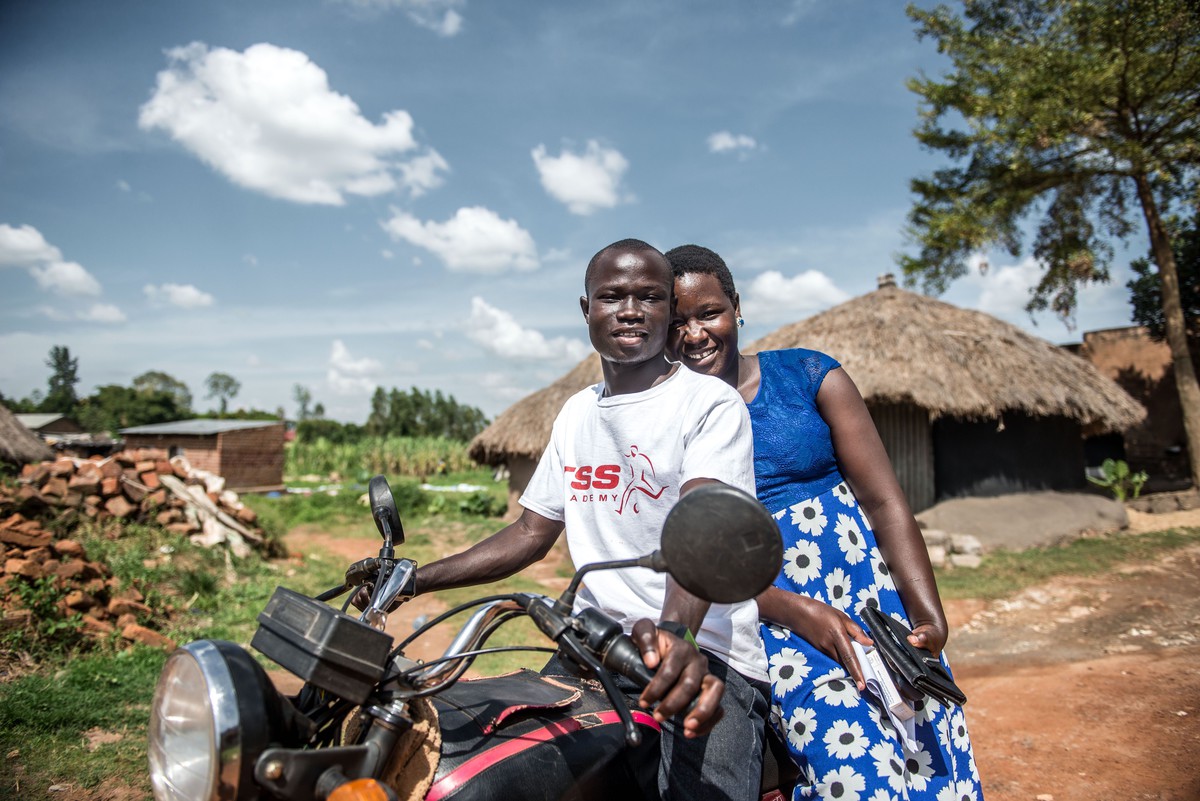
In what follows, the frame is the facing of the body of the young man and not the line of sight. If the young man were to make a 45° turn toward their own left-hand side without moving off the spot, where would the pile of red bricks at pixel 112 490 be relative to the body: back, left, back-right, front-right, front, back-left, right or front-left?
back-right

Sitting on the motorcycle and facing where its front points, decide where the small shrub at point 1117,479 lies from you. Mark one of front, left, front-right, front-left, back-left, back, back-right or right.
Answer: back

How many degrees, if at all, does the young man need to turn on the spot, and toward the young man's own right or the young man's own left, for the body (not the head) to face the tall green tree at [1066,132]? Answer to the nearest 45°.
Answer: approximately 180°

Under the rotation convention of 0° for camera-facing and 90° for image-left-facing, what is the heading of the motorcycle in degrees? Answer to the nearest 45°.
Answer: approximately 45°

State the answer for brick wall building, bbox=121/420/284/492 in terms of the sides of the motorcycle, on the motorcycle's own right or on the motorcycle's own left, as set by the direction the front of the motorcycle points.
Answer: on the motorcycle's own right

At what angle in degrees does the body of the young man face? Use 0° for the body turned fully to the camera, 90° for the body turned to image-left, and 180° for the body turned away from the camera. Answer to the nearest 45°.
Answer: approximately 45°

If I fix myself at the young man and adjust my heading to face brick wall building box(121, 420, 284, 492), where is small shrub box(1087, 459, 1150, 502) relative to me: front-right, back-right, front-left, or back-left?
front-right

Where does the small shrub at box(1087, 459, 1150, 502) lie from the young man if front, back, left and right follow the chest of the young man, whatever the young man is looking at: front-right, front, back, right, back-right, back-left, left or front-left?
back

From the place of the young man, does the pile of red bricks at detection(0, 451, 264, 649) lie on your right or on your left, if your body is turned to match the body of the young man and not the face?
on your right

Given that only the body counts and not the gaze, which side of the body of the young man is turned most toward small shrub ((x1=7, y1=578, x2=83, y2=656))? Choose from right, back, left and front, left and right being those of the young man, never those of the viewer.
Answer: right

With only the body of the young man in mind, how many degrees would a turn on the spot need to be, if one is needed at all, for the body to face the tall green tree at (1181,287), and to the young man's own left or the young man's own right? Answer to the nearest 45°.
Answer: approximately 180°

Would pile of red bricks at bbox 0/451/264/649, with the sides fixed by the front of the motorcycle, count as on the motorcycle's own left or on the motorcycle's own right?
on the motorcycle's own right

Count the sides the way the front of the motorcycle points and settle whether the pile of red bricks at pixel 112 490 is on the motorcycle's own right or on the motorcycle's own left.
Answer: on the motorcycle's own right

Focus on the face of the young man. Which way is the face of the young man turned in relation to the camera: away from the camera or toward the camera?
toward the camera
